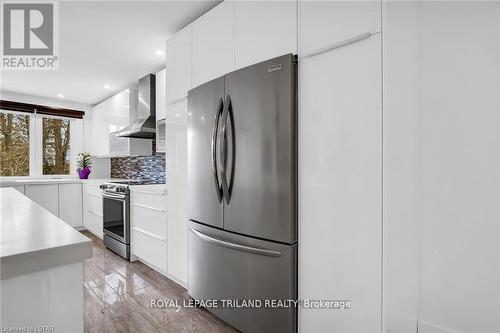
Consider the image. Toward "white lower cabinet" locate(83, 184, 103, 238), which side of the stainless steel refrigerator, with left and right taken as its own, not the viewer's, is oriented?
right

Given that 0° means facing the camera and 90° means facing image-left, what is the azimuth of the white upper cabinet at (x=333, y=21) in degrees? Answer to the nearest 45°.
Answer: approximately 45°

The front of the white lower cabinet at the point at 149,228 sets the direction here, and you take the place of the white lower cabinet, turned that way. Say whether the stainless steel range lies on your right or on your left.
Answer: on your right

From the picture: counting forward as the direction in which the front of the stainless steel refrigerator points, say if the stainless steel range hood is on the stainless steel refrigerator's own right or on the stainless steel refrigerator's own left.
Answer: on the stainless steel refrigerator's own right

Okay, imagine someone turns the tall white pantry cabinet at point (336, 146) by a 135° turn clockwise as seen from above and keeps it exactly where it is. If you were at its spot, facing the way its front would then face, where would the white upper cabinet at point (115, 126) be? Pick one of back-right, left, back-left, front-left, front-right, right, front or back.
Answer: front-left

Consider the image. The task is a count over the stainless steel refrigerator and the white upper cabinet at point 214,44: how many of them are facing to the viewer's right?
0

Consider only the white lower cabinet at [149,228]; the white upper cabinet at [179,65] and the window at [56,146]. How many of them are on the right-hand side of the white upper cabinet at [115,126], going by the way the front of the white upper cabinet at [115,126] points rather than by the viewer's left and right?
1

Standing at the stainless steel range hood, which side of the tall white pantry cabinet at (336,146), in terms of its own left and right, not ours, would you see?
right

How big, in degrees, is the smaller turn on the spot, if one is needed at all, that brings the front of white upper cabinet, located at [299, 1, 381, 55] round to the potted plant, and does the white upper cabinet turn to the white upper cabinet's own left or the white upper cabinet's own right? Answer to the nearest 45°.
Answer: approximately 90° to the white upper cabinet's own right
